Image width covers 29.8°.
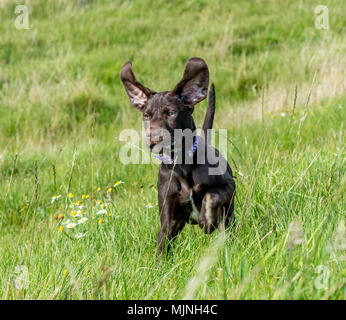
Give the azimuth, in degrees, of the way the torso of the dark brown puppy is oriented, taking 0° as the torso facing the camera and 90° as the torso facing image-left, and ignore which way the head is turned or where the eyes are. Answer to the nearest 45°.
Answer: approximately 45°

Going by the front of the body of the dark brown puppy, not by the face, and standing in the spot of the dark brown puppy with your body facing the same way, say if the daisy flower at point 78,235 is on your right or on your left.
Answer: on your right
